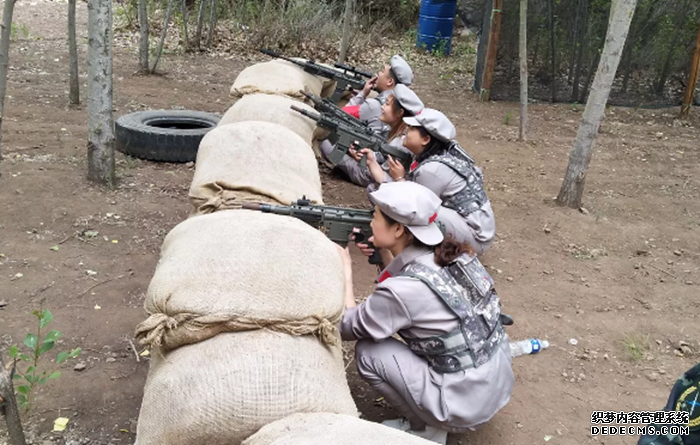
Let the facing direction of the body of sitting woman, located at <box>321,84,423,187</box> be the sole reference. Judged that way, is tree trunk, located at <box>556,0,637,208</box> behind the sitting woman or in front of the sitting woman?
behind

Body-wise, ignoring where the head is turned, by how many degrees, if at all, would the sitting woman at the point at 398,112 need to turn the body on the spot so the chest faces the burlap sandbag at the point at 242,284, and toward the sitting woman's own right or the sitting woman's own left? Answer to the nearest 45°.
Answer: approximately 90° to the sitting woman's own left

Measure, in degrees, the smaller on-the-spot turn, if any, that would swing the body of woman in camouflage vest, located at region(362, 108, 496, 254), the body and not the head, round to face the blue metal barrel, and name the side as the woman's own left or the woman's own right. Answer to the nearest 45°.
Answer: approximately 90° to the woman's own right

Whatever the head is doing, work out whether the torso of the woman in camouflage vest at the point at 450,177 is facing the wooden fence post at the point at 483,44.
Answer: no

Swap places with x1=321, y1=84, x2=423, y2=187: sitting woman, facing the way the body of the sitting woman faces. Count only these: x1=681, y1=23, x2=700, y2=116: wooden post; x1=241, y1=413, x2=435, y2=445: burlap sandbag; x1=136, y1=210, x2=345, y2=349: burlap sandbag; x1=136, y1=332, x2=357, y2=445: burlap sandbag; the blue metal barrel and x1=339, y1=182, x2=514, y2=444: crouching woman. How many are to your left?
4

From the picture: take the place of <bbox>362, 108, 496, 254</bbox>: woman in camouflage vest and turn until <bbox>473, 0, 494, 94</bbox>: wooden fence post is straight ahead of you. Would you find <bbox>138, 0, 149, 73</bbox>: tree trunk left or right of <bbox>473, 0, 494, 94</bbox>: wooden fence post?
left

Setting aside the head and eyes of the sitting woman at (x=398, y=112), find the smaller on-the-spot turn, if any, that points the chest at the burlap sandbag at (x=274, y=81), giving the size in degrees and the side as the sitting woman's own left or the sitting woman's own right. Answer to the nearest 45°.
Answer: approximately 45° to the sitting woman's own right

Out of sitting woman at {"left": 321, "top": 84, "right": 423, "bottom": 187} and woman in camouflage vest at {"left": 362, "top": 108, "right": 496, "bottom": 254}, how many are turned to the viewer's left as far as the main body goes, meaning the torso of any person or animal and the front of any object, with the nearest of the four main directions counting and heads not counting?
2

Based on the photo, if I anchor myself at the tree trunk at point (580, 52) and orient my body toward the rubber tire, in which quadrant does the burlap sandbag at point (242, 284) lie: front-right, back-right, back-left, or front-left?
front-left

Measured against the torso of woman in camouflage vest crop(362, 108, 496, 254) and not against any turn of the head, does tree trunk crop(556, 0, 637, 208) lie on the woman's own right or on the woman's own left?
on the woman's own right

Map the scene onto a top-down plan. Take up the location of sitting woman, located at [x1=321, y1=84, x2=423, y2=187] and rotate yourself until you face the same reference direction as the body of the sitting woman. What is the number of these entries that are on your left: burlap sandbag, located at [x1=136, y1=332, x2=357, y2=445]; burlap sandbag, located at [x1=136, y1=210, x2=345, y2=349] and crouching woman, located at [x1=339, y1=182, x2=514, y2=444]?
3

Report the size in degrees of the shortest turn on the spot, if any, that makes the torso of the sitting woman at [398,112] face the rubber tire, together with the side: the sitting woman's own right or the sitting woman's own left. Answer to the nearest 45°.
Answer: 0° — they already face it

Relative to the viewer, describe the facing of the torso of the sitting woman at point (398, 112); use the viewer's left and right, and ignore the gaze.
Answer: facing to the left of the viewer

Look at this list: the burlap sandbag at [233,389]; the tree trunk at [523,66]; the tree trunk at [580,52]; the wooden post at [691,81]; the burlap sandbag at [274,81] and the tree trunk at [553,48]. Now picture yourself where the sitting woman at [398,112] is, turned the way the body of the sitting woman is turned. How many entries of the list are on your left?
1

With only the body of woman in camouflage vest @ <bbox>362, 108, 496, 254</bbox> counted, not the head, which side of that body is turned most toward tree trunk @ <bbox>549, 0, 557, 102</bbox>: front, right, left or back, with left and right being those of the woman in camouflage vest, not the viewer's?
right

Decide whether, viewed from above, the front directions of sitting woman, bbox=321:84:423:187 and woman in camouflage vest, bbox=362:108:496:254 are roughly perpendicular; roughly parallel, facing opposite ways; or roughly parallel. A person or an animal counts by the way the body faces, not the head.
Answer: roughly parallel

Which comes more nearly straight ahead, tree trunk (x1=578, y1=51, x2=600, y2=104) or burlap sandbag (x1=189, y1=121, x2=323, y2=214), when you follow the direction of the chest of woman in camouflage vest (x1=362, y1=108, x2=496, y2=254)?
the burlap sandbag

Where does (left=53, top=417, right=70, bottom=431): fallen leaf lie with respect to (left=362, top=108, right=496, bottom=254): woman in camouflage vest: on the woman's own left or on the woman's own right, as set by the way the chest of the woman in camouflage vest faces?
on the woman's own left

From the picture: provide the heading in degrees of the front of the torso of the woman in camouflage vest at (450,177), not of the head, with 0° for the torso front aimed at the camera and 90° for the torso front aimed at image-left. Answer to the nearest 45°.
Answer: approximately 90°
